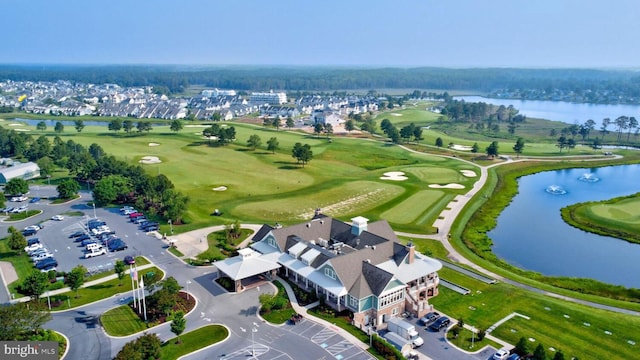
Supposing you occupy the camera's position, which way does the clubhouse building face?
facing the viewer and to the left of the viewer

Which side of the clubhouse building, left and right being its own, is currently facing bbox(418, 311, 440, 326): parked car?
left

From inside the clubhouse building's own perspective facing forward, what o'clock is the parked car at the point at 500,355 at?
The parked car is roughly at 9 o'clock from the clubhouse building.

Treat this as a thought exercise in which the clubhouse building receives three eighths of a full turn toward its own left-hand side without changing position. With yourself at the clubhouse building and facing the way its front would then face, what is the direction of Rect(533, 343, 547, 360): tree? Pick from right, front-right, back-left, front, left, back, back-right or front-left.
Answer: front-right

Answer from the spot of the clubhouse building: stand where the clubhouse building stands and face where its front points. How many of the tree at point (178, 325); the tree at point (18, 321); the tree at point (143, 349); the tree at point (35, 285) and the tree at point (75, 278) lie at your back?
0

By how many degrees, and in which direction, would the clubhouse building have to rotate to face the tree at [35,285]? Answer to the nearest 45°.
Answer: approximately 45° to its right

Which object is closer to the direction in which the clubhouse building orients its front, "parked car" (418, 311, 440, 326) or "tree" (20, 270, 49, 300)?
the tree

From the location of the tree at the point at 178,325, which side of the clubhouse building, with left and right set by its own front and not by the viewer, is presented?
front

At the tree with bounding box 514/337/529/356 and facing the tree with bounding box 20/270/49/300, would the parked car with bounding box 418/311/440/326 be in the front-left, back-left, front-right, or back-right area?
front-right

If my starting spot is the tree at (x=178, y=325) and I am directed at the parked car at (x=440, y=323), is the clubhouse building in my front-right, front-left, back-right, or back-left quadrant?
front-left

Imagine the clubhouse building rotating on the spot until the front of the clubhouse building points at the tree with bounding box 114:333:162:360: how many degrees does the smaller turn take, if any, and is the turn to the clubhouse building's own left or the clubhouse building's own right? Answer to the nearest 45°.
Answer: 0° — it already faces it

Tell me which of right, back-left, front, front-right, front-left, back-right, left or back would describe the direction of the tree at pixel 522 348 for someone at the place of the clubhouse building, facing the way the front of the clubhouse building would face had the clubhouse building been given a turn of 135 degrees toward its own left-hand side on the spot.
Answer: front-right

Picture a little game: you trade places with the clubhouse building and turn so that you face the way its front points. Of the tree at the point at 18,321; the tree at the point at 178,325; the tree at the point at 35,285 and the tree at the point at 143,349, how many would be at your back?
0

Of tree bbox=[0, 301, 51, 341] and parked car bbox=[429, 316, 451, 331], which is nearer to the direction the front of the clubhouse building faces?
the tree
